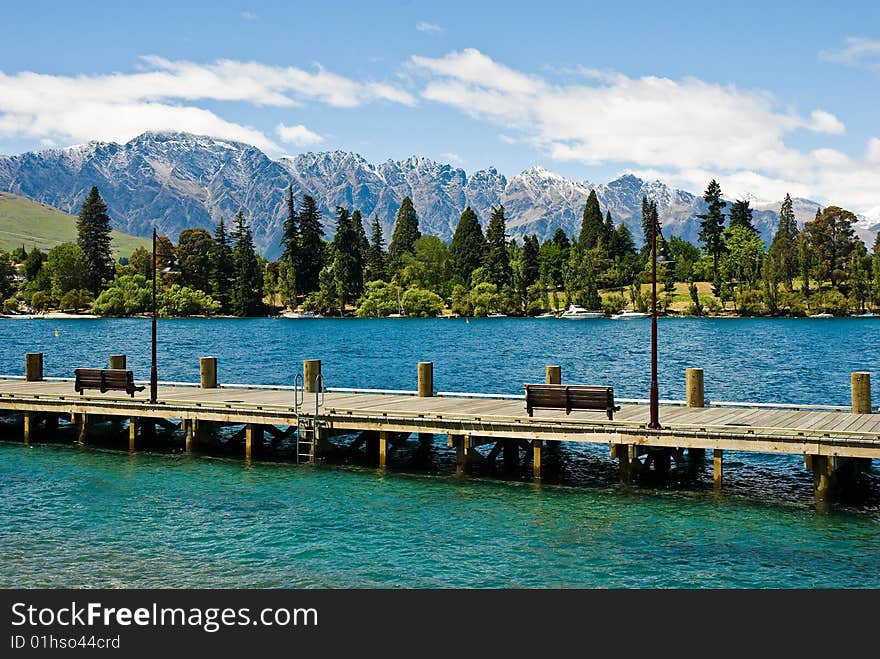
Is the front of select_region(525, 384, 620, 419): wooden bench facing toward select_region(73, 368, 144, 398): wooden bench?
no

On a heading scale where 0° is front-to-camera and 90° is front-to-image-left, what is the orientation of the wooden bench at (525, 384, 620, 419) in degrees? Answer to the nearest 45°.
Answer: approximately 180°
